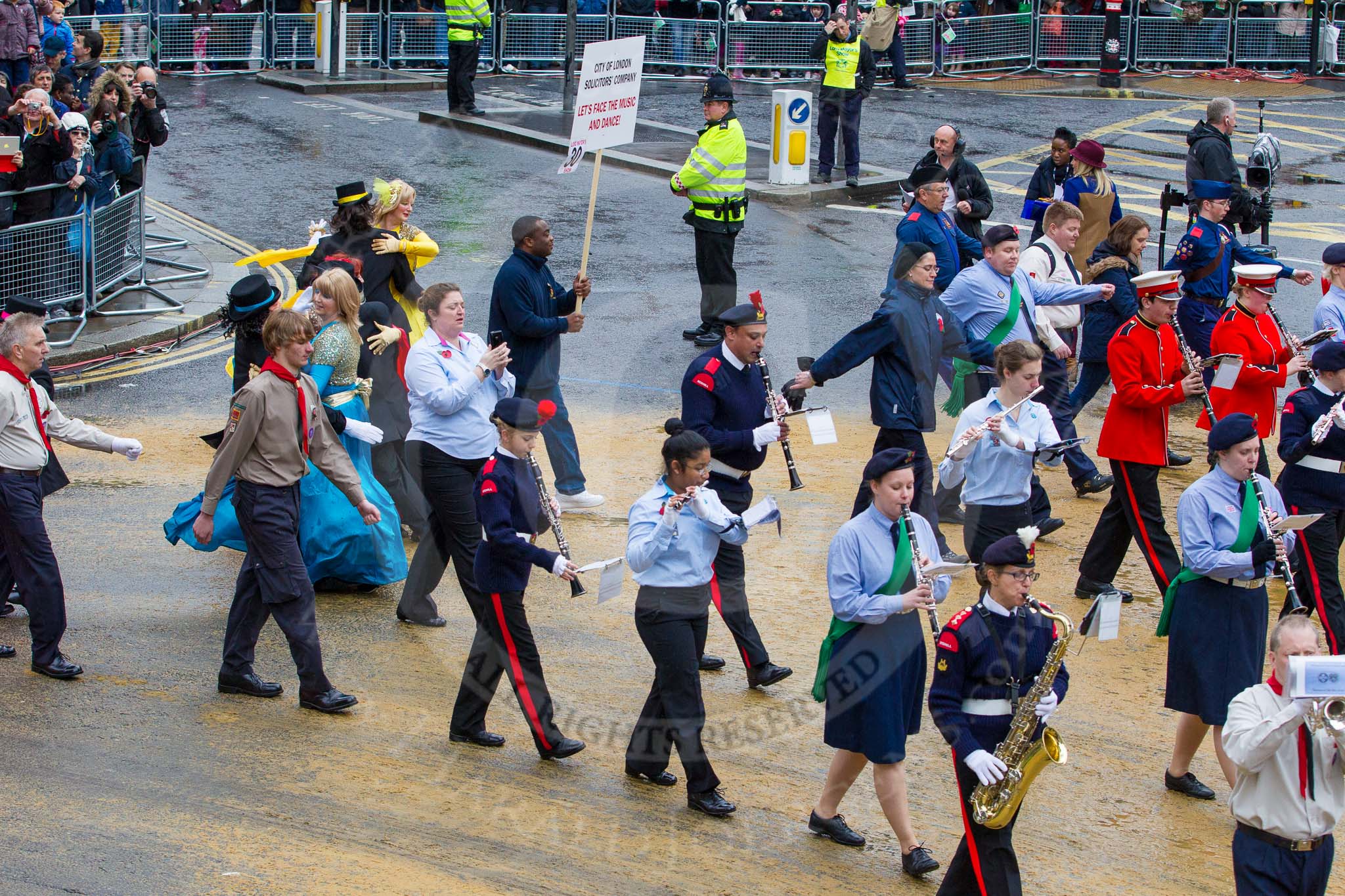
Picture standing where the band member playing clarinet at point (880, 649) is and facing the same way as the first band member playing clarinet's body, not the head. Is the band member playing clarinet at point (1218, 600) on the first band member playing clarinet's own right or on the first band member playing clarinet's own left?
on the first band member playing clarinet's own left

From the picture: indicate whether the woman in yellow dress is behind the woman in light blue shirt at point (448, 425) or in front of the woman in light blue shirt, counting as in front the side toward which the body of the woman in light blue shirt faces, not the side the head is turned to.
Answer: behind
